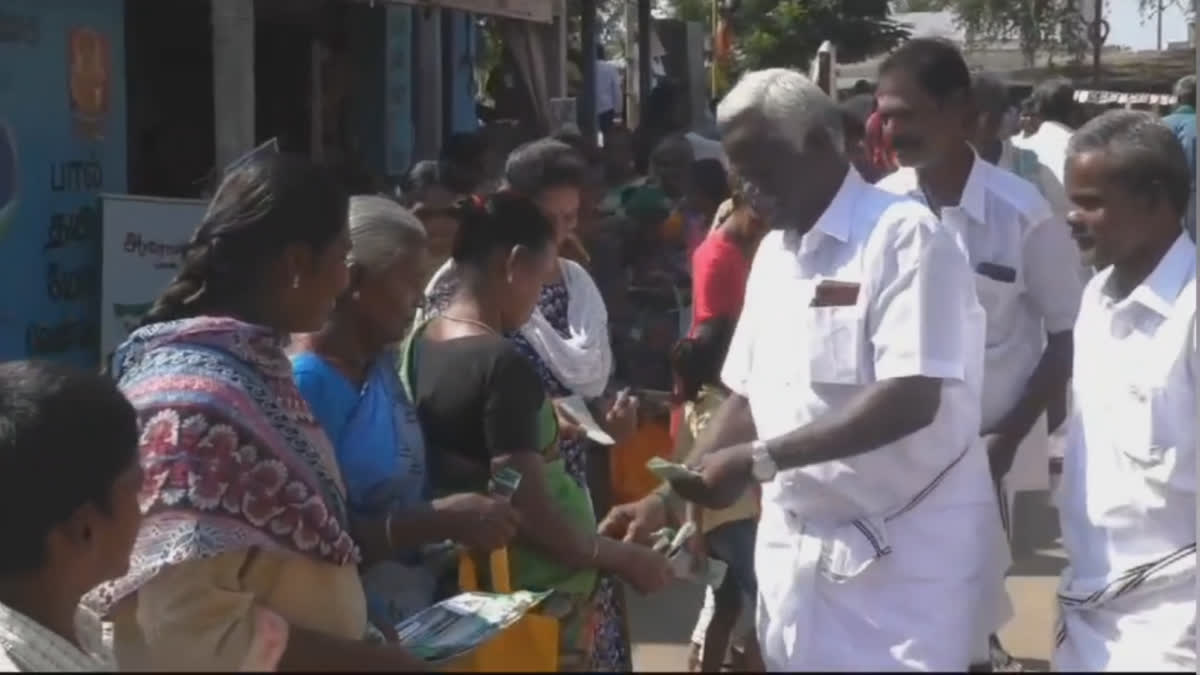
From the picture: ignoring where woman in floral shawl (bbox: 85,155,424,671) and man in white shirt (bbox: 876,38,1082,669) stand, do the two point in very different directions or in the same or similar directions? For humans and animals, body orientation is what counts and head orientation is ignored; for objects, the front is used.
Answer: very different directions

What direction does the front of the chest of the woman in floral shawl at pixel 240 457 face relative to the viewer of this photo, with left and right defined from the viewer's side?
facing to the right of the viewer

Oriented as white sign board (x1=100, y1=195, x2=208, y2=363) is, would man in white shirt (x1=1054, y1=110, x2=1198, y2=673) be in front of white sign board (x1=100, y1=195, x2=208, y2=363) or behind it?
in front

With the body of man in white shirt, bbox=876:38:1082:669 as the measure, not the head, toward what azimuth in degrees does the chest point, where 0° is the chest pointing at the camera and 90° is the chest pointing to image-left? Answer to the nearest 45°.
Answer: approximately 45°

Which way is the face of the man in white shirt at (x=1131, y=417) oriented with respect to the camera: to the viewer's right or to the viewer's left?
to the viewer's left

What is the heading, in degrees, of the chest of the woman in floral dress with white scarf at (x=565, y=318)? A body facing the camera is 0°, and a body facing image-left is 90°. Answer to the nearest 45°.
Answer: approximately 315°

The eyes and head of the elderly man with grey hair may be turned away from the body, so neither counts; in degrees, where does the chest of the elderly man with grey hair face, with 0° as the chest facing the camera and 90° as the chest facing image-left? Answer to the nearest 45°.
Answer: approximately 45°

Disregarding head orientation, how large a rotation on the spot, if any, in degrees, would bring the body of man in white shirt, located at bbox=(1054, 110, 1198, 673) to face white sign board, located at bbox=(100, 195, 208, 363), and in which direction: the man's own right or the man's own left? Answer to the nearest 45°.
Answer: approximately 90° to the man's own right

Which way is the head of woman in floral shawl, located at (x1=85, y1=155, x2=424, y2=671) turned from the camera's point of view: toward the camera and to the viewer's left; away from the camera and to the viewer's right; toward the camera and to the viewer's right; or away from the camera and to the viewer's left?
away from the camera and to the viewer's right

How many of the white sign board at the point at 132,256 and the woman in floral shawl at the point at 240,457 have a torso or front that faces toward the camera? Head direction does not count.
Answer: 1
